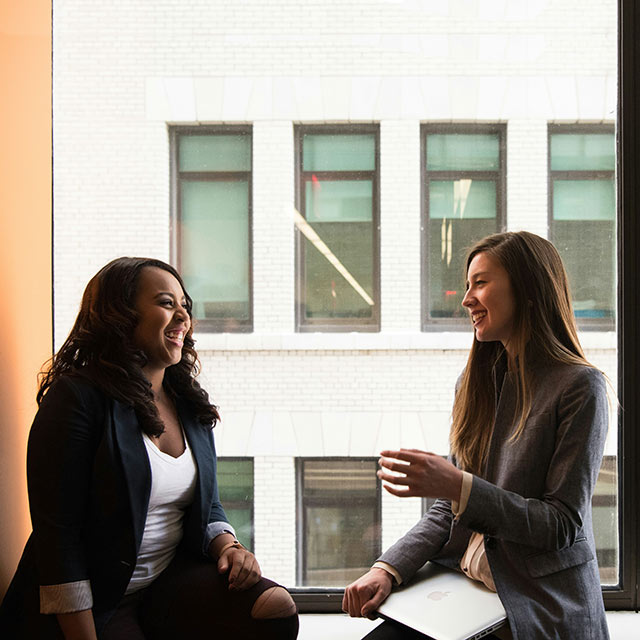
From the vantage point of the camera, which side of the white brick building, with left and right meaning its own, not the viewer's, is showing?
front

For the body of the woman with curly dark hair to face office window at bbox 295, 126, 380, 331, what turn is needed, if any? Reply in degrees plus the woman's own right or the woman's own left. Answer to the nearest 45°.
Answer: approximately 90° to the woman's own left

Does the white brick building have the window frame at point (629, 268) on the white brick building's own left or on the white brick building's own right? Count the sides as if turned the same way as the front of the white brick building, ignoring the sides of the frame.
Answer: on the white brick building's own left

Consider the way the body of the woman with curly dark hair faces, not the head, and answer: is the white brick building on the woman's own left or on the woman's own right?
on the woman's own left

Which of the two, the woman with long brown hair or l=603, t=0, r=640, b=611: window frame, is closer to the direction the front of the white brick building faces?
the woman with long brown hair

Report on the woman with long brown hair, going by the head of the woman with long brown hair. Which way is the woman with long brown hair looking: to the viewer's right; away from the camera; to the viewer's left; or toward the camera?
to the viewer's left

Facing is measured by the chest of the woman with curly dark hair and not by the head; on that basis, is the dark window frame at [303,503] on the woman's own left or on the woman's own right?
on the woman's own left

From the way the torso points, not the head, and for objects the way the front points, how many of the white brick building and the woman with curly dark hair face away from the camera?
0

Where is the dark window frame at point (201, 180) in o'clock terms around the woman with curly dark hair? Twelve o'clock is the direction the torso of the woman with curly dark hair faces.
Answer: The dark window frame is roughly at 8 o'clock from the woman with curly dark hair.

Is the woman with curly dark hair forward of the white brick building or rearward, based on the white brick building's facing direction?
forward
